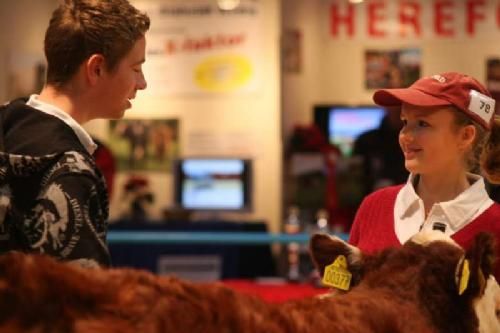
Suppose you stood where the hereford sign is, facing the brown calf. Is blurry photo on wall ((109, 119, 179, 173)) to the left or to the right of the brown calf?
right

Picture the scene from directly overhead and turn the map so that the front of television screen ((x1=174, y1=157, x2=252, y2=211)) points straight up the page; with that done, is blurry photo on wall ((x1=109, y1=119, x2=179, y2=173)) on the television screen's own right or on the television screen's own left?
on the television screen's own right

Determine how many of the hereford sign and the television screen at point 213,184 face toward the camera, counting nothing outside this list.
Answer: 2

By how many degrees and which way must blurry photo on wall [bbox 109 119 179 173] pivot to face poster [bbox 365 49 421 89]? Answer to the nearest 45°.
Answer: approximately 90° to its left

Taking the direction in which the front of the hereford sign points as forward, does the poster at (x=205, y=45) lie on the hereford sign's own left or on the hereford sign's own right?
on the hereford sign's own right
